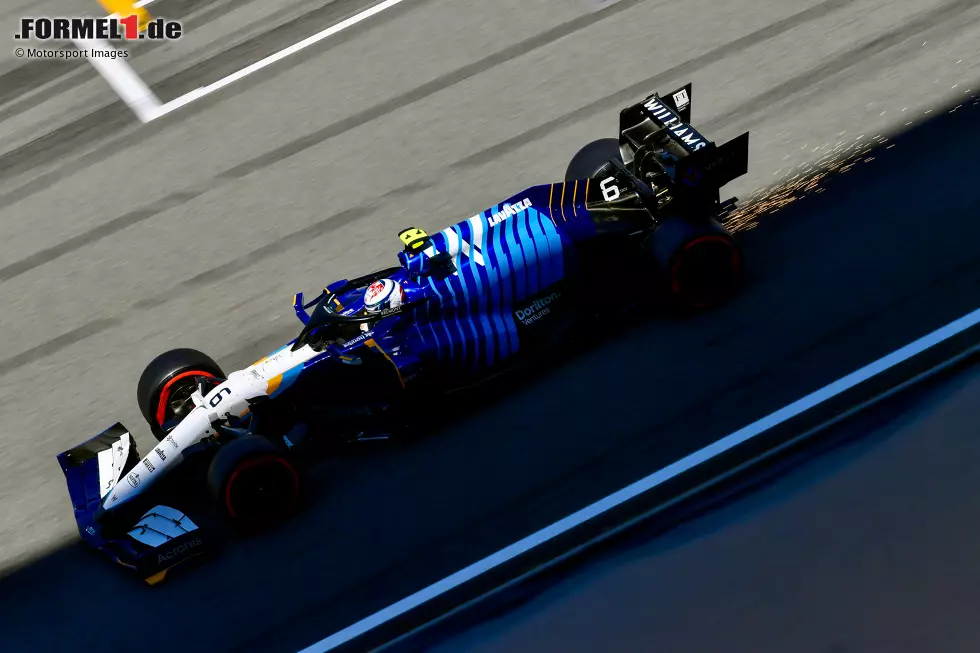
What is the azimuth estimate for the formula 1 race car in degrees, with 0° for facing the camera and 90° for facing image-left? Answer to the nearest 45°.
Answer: approximately 45°
